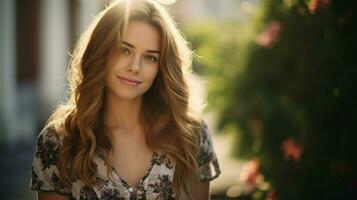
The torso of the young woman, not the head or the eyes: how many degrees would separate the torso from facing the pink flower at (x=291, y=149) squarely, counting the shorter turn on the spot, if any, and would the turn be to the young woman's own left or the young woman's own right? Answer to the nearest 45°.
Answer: approximately 135° to the young woman's own left

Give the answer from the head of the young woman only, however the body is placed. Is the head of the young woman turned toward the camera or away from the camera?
toward the camera

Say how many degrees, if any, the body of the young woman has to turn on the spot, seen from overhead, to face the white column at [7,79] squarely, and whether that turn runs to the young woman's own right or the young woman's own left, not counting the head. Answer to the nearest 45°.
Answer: approximately 180°

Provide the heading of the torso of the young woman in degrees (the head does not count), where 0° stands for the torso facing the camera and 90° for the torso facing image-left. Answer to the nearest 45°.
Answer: approximately 0°

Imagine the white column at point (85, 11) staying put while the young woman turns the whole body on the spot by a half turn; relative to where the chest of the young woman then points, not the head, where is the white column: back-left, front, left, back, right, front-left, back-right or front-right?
front

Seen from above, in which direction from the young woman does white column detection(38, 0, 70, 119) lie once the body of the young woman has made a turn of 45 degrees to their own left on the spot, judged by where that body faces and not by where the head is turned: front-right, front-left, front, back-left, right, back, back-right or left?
back-left
